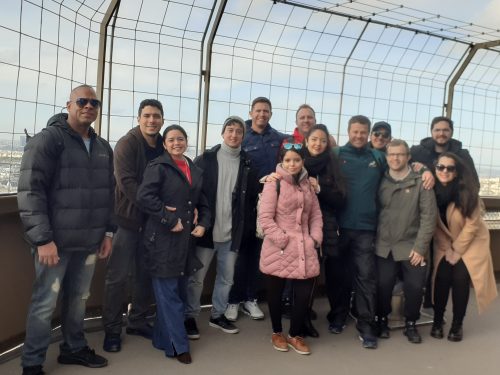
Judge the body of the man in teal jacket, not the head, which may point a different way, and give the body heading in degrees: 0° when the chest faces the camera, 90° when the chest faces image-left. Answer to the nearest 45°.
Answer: approximately 0°

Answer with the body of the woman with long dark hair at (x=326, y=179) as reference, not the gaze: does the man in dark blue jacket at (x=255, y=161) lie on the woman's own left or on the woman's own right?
on the woman's own right

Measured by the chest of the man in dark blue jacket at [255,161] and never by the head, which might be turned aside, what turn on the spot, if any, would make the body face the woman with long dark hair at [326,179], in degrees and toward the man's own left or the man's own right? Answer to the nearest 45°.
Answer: approximately 45° to the man's own left
